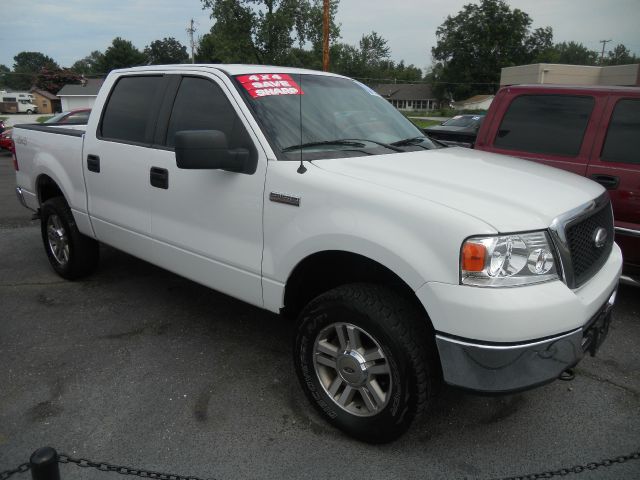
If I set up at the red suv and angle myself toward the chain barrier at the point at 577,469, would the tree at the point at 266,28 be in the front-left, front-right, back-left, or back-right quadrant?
back-right

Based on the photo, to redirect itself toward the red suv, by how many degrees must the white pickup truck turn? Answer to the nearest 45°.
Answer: approximately 90° to its left

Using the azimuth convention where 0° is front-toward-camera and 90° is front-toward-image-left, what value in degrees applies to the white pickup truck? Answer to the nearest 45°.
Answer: approximately 315°

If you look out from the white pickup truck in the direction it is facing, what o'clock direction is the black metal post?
The black metal post is roughly at 3 o'clock from the white pickup truck.

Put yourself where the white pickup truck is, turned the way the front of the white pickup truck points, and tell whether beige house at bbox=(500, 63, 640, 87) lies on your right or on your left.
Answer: on your left

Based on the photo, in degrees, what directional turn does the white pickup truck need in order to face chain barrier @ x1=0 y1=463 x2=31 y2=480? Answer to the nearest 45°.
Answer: approximately 90° to its right

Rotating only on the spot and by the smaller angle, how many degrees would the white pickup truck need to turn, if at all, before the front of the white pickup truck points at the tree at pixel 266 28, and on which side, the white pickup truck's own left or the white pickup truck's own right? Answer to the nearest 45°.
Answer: approximately 135° to the white pickup truck's own left

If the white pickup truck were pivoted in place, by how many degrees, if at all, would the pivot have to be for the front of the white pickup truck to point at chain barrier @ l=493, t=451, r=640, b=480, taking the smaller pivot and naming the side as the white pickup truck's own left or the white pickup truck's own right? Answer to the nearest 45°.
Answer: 0° — it already faces it
